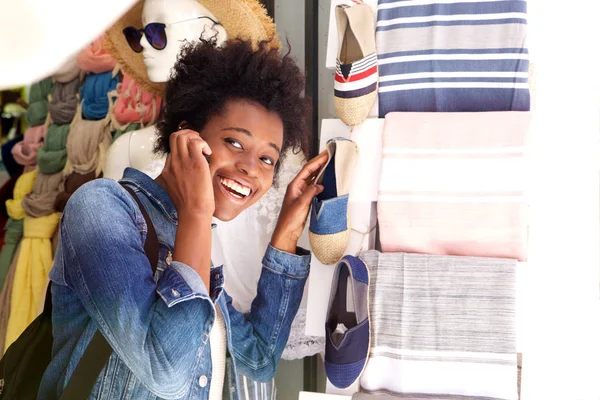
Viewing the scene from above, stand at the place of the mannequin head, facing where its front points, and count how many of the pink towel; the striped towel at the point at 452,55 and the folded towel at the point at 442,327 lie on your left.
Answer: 3

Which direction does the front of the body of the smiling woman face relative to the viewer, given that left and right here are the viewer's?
facing the viewer and to the right of the viewer

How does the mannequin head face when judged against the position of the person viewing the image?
facing the viewer and to the left of the viewer

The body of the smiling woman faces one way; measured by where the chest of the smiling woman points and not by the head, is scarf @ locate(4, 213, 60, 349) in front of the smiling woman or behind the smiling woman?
behind

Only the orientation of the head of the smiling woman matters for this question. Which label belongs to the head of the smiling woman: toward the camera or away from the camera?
toward the camera

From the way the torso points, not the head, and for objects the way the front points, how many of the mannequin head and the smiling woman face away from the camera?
0
